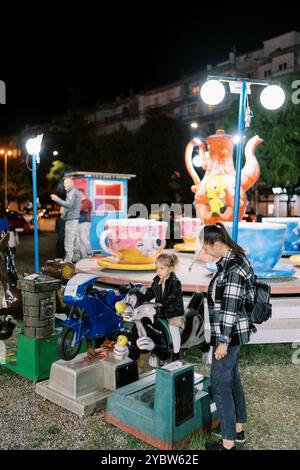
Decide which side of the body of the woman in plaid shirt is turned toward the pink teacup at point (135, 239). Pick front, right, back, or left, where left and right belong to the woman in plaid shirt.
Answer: right

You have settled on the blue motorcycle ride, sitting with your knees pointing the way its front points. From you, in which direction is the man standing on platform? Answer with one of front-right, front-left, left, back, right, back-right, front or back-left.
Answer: back-right

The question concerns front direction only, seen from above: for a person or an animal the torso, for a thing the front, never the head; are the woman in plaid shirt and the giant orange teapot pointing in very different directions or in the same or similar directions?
very different directions

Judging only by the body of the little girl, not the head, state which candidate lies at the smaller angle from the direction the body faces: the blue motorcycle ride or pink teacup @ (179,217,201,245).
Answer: the blue motorcycle ride

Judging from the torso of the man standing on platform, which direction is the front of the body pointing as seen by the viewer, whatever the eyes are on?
to the viewer's left

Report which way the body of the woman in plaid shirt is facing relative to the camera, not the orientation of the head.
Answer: to the viewer's left

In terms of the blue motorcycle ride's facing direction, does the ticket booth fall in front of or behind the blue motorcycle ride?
behind

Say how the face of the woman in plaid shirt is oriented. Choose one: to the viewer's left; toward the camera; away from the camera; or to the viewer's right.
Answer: to the viewer's left

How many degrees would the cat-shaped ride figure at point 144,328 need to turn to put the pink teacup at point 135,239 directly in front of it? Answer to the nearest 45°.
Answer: approximately 135° to its right

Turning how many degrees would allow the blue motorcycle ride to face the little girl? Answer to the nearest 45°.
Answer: approximately 135° to its left
